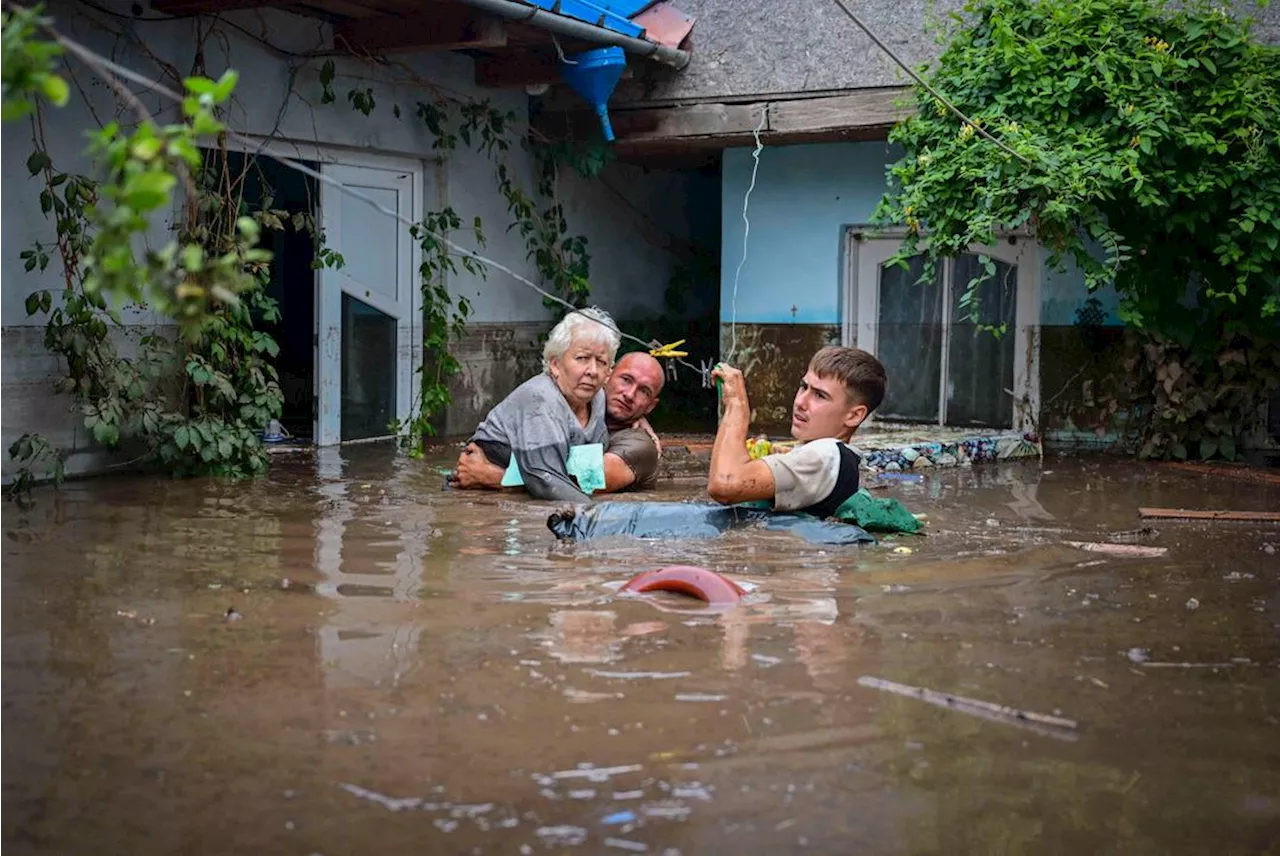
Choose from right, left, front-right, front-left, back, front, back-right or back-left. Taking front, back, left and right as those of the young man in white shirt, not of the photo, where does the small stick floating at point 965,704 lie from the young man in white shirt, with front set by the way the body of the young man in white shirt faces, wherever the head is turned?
left

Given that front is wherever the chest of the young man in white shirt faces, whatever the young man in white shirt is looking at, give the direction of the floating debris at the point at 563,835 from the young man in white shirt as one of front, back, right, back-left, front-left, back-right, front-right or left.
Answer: left

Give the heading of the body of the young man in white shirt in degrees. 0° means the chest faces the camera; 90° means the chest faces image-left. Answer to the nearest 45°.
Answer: approximately 90°

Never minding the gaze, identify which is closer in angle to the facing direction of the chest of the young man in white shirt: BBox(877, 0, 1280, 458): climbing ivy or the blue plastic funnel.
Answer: the blue plastic funnel

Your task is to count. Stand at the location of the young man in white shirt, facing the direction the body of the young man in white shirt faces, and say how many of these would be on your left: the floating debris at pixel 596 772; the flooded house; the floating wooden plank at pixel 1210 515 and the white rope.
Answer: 1

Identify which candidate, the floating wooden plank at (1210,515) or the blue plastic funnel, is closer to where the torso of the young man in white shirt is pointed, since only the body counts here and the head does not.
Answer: the blue plastic funnel

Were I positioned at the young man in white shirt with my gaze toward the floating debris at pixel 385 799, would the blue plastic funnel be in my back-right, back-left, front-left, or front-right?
back-right

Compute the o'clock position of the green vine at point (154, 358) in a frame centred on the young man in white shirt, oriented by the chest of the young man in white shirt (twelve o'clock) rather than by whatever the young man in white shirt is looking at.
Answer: The green vine is roughly at 1 o'clock from the young man in white shirt.
